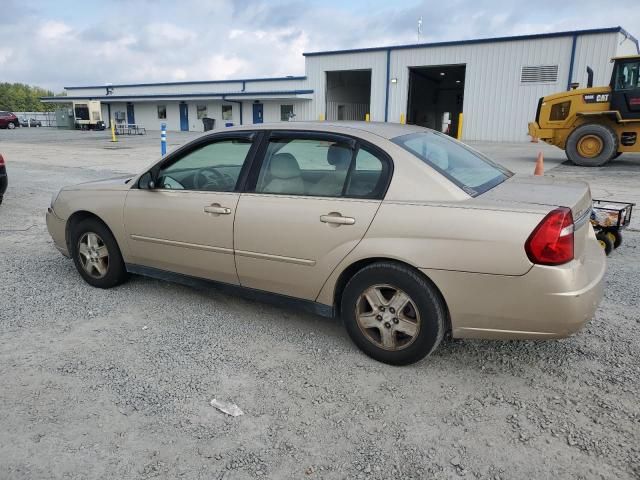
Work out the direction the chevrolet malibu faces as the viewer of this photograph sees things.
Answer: facing away from the viewer and to the left of the viewer

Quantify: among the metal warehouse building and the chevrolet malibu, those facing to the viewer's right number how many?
0

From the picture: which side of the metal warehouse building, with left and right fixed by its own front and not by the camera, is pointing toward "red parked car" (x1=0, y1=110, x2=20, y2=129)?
right

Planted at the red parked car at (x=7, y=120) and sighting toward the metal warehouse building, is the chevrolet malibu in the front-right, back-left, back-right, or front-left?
front-right

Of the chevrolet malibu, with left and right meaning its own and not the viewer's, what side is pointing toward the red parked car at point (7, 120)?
front

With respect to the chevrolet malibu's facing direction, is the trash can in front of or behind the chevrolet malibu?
in front

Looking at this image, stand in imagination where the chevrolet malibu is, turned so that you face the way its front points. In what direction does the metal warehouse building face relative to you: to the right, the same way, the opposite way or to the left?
to the left

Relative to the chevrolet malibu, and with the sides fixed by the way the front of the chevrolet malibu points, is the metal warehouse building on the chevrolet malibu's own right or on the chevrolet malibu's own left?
on the chevrolet malibu's own right
